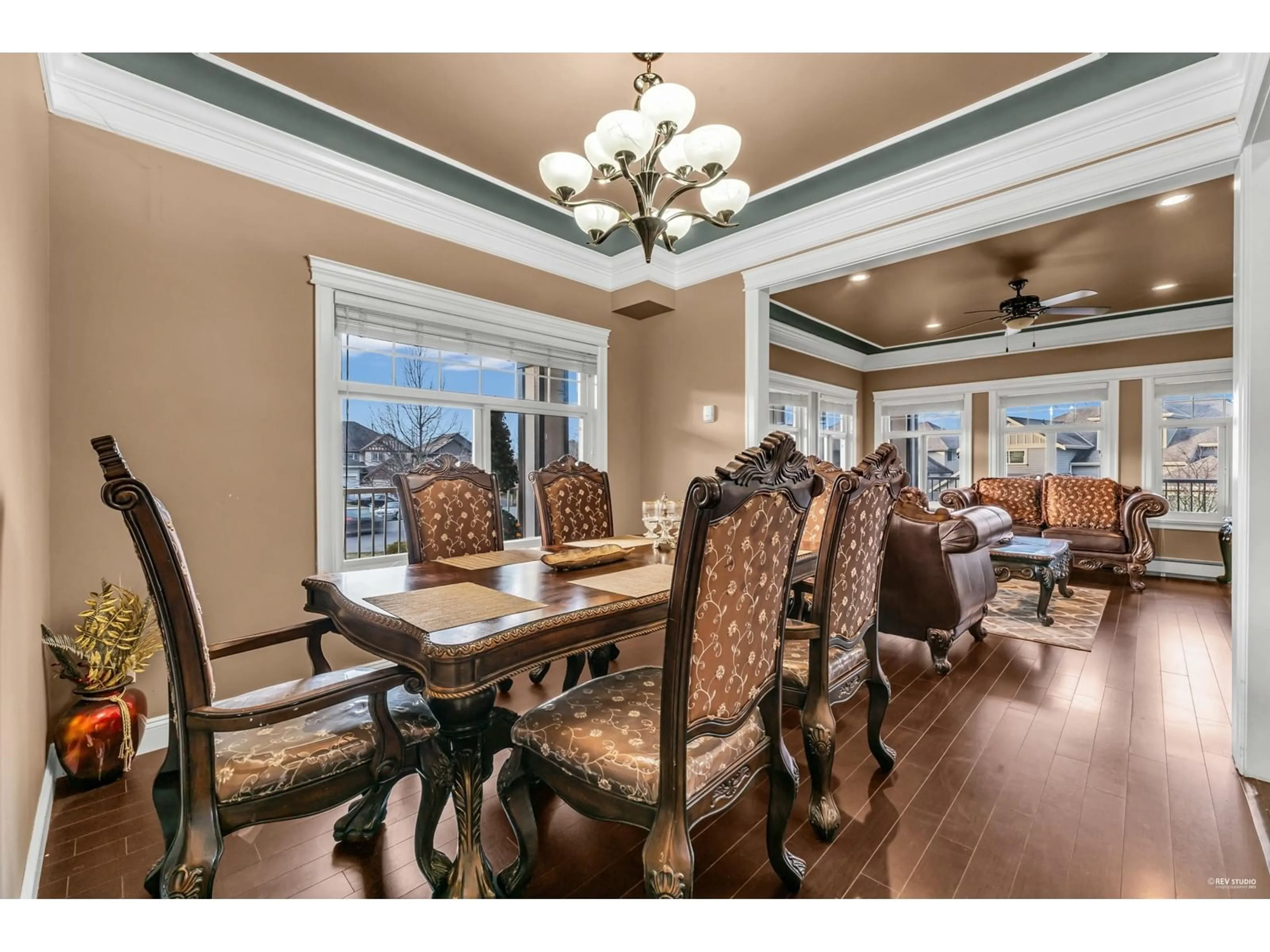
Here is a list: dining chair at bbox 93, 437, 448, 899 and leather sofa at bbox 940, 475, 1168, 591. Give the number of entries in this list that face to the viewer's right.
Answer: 1

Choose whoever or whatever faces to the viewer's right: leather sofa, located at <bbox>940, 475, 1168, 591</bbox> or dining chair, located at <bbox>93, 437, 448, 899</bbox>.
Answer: the dining chair

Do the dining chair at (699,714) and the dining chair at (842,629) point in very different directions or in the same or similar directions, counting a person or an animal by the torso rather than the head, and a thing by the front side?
same or similar directions

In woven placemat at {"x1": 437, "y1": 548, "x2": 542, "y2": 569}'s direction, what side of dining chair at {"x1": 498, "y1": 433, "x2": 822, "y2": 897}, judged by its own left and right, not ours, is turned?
front

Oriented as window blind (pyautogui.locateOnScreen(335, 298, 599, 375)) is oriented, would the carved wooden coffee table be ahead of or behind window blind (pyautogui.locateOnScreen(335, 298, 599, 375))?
ahead

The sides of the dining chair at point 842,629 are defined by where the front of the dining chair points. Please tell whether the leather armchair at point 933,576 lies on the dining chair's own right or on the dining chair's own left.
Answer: on the dining chair's own right

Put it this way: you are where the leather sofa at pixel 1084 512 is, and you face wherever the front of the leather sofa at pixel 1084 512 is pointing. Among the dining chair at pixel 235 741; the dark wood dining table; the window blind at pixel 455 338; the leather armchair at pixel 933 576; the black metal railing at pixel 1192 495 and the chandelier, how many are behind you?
1

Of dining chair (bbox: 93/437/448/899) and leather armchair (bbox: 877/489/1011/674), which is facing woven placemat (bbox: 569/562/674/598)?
the dining chair

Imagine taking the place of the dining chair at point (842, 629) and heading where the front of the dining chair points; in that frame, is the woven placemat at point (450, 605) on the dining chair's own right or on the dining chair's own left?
on the dining chair's own left

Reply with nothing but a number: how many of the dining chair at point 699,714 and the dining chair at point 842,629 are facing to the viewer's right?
0

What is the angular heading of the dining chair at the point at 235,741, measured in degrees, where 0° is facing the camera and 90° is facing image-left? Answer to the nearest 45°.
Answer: approximately 270°

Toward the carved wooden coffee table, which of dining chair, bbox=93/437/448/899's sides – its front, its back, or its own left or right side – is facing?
front

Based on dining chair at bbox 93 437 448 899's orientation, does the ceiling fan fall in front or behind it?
in front

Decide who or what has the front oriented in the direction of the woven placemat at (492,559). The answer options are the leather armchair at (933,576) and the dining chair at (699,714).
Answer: the dining chair
